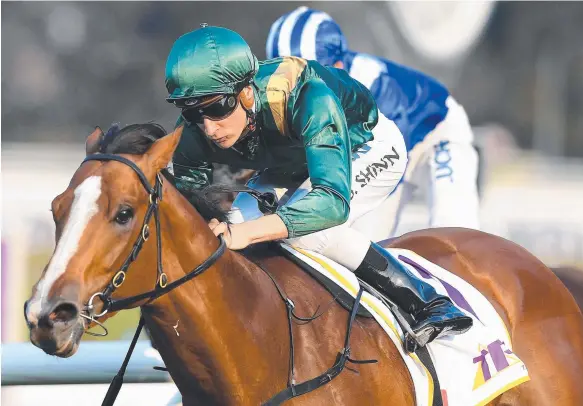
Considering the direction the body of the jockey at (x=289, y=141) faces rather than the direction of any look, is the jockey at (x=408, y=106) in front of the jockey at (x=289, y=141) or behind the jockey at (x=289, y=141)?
behind

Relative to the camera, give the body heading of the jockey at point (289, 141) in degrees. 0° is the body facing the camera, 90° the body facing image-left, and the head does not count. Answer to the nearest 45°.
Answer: approximately 45°
